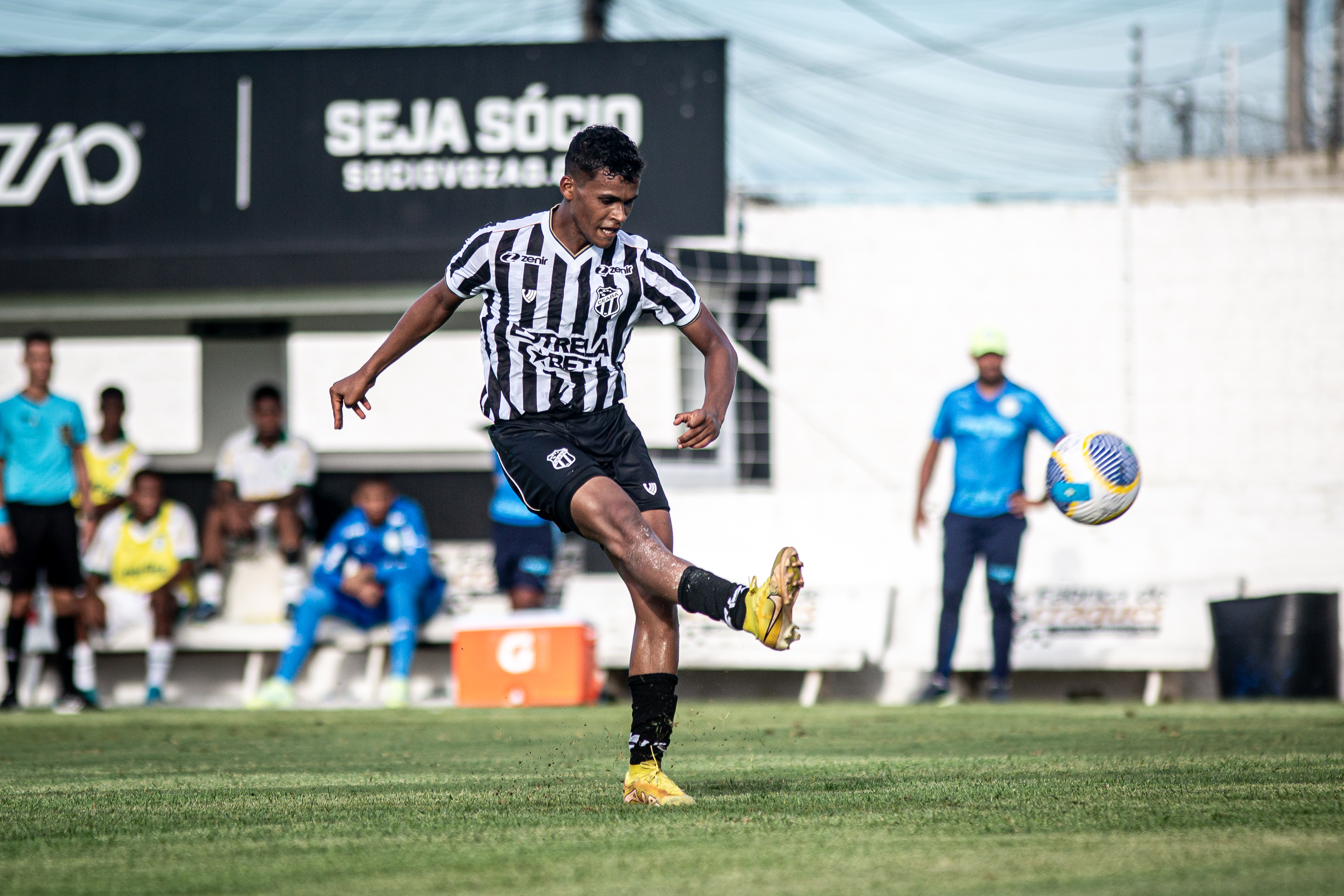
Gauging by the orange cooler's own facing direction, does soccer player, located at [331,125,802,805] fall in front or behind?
in front

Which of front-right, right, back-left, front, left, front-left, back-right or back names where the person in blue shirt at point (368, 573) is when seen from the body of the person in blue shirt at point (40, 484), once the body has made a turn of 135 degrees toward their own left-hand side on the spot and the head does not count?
front-right

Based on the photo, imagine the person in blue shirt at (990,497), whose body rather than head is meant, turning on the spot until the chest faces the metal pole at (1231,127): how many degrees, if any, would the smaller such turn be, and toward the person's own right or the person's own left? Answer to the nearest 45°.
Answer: approximately 180°

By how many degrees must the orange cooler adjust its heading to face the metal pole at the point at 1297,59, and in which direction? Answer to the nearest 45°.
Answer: approximately 135° to its left

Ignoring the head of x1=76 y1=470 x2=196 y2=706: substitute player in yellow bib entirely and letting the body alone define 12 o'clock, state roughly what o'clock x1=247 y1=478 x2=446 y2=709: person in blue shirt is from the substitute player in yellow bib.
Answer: The person in blue shirt is roughly at 10 o'clock from the substitute player in yellow bib.

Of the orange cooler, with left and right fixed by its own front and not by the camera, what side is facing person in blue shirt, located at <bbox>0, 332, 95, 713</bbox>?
right

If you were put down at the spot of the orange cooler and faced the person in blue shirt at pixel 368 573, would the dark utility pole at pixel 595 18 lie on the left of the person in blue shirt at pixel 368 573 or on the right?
right

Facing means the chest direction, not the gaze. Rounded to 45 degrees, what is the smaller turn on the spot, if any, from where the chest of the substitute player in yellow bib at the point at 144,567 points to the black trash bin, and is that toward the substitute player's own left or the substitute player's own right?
approximately 45° to the substitute player's own left

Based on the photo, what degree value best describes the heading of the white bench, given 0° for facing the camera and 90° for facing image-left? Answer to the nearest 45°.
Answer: approximately 0°
